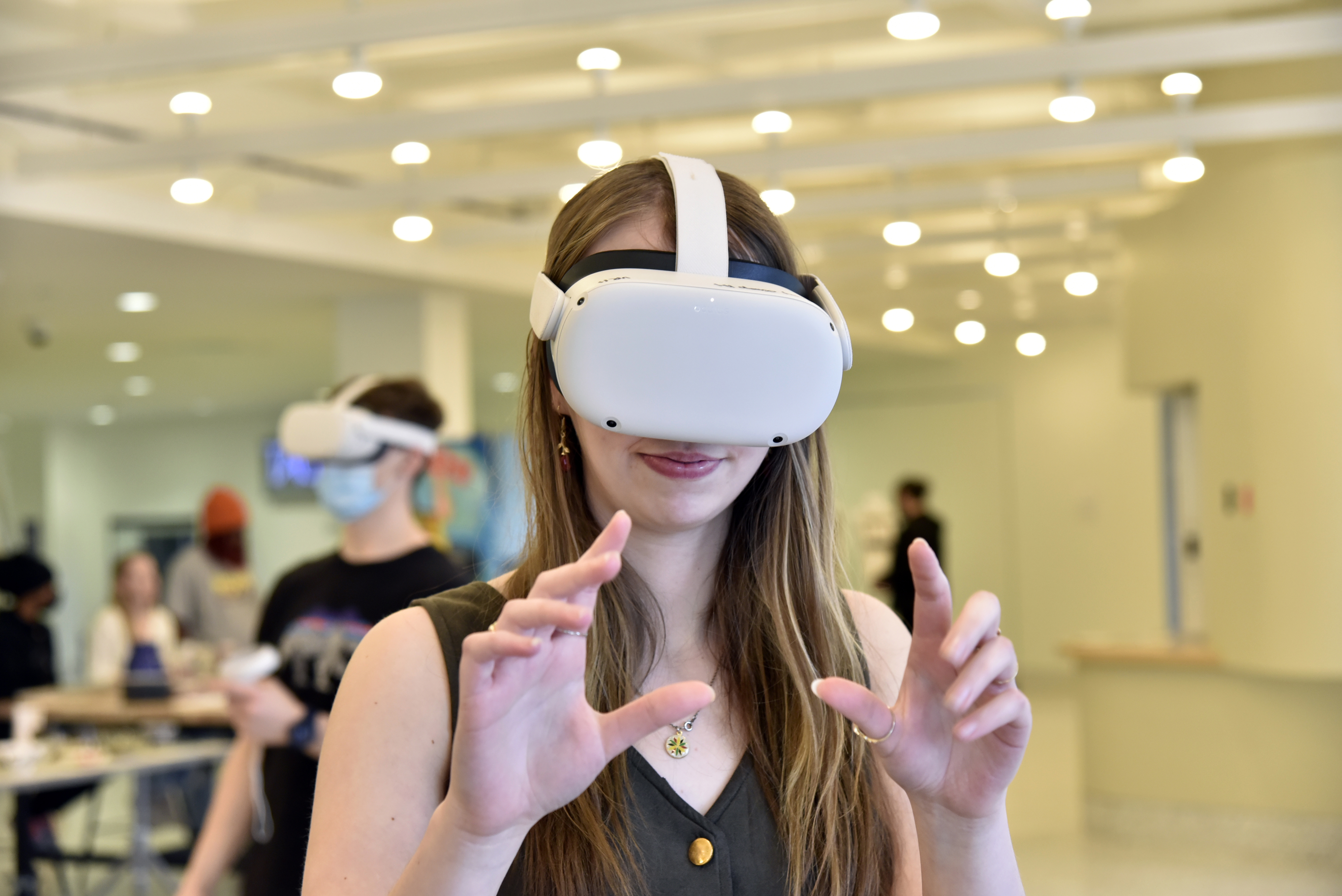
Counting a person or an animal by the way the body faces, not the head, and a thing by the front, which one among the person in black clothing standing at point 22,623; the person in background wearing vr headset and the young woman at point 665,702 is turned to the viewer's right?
the person in black clothing standing

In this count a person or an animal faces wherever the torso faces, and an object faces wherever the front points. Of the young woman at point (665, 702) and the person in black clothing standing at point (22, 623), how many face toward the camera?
1

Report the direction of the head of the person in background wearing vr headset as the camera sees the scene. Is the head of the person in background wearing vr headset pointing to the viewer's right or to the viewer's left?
to the viewer's left

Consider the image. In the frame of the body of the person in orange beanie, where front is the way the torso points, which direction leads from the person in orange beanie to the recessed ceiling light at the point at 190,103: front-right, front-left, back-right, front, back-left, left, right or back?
front-right

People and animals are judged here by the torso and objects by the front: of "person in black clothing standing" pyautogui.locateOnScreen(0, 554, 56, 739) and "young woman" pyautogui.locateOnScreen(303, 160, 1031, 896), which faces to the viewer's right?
the person in black clothing standing

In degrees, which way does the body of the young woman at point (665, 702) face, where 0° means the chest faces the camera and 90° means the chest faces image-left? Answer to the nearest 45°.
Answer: approximately 0°

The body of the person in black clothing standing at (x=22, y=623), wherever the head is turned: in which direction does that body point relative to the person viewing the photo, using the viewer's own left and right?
facing to the right of the viewer
